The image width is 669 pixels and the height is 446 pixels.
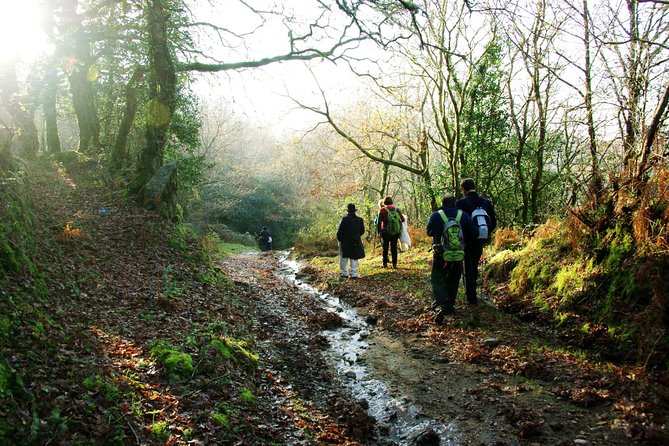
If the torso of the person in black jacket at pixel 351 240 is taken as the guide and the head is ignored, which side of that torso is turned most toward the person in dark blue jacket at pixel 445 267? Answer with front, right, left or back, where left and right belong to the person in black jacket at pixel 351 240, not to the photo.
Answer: back

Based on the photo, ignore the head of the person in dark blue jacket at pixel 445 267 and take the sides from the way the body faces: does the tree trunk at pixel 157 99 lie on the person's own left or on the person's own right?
on the person's own left

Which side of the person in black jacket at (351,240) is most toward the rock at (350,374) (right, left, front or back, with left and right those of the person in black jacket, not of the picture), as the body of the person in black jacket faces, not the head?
back

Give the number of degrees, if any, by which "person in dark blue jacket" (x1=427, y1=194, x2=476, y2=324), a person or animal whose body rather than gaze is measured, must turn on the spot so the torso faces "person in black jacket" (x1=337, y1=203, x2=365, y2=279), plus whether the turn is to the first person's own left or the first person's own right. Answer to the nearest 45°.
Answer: approximately 45° to the first person's own left

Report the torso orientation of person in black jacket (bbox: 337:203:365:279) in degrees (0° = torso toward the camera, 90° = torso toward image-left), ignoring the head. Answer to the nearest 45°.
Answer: approximately 180°

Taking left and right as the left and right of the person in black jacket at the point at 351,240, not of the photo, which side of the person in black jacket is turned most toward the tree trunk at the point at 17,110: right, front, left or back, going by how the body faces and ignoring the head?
left

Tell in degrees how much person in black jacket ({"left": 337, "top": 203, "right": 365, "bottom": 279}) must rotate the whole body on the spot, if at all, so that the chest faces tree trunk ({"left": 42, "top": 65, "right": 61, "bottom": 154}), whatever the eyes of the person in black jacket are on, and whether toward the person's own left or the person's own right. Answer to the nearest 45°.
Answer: approximately 90° to the person's own left

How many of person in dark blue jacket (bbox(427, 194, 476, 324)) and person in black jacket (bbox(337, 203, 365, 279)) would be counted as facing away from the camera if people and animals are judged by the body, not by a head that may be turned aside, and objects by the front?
2

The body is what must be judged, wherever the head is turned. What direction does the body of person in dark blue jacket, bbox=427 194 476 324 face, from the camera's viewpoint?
away from the camera

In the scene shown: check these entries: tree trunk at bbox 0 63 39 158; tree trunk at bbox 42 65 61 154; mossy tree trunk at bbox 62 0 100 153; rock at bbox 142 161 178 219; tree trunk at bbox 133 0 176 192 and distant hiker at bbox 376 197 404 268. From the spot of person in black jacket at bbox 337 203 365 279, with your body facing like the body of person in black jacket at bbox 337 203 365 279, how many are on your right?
1

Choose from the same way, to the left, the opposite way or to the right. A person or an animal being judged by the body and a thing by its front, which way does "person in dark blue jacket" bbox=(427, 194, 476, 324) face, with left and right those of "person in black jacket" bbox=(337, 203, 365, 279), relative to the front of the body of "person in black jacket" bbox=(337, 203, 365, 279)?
the same way

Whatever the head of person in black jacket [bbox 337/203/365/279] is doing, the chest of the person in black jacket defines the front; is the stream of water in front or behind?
behind

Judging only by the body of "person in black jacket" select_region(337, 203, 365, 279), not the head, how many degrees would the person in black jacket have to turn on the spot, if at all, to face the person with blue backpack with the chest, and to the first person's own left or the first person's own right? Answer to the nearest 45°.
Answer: approximately 135° to the first person's own right
